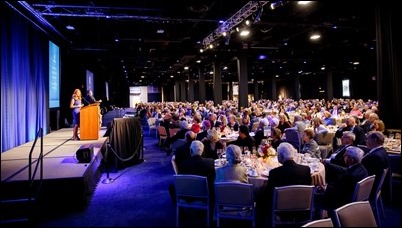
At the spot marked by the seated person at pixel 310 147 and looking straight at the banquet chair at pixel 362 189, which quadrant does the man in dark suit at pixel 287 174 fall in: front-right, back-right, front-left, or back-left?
front-right

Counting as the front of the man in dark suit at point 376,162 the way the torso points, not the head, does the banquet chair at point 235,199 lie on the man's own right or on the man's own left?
on the man's own left

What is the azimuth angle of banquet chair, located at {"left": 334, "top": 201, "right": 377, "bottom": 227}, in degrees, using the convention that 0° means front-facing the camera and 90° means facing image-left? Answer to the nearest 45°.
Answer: approximately 135°

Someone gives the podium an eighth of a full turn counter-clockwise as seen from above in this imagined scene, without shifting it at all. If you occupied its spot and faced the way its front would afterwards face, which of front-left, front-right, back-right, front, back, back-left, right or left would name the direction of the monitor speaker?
back-right

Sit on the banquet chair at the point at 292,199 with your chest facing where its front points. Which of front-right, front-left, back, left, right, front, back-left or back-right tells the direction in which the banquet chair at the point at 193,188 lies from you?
left

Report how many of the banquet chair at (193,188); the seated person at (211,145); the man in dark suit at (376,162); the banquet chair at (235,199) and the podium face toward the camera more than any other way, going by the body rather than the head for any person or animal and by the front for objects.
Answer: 1

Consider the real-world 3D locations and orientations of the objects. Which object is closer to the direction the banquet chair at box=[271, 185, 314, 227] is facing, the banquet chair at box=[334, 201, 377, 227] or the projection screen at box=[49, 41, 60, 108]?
the projection screen

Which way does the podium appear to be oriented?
to the viewer's right

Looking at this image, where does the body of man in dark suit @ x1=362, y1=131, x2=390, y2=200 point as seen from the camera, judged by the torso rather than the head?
to the viewer's left

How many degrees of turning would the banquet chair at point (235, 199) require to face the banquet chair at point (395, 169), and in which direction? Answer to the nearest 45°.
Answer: approximately 45° to its right

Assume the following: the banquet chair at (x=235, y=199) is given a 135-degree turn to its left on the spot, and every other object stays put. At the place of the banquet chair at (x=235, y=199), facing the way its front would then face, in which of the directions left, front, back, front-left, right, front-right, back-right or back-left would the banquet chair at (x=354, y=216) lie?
left

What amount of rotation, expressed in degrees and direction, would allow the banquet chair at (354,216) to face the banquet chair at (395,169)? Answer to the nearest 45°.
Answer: approximately 45° to its right

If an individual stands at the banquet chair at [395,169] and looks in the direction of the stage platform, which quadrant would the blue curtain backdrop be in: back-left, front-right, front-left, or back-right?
front-right

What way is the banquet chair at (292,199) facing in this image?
away from the camera
